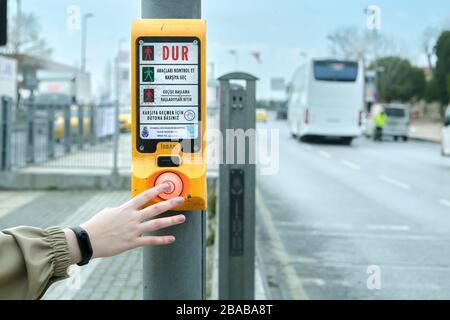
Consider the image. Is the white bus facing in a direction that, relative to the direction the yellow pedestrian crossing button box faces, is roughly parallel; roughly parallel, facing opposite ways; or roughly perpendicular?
roughly parallel, facing opposite ways

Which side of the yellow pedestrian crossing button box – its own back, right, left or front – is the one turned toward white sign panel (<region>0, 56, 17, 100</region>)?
back

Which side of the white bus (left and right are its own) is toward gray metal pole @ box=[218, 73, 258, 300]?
back

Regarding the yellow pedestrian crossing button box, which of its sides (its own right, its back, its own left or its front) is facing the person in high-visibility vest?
back

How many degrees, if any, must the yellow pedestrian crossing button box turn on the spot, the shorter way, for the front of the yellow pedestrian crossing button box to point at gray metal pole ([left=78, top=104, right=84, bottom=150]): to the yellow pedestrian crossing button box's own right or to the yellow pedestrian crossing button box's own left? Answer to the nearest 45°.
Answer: approximately 180°

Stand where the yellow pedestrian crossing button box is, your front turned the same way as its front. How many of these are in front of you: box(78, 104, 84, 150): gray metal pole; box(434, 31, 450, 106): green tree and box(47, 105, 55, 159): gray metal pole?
0

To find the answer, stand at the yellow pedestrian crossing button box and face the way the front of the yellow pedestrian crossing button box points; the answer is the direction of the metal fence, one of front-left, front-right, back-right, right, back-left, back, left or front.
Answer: back

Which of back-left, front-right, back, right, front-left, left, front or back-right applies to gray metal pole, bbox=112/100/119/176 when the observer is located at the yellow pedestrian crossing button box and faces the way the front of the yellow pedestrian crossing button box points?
back

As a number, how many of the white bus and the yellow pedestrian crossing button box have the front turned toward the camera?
1

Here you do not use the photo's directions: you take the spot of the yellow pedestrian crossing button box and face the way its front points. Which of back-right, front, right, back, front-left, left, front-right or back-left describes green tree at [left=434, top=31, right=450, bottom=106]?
back-left

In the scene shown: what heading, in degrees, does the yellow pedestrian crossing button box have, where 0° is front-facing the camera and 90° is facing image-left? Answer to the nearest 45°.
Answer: approximately 0°

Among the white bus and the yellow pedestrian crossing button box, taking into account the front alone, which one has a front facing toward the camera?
the yellow pedestrian crossing button box

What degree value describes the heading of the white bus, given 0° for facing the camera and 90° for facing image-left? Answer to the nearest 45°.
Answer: approximately 180°
